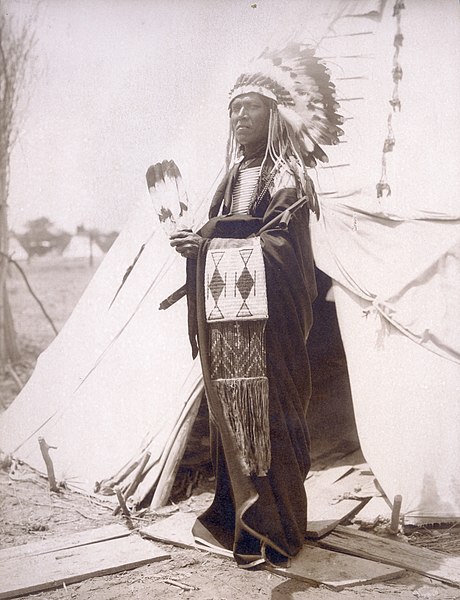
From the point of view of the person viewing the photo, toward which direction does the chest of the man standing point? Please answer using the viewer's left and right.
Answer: facing the viewer and to the left of the viewer

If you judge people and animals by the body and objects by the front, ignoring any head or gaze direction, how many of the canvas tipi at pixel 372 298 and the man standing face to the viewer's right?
0

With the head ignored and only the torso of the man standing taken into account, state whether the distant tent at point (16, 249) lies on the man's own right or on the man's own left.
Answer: on the man's own right

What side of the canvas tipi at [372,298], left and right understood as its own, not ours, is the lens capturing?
front

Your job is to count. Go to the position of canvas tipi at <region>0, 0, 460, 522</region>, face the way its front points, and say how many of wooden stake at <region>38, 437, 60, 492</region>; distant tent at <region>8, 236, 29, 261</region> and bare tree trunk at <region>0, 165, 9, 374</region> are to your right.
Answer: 3

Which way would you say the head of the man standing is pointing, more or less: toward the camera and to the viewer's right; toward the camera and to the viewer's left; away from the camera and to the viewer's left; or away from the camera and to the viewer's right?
toward the camera and to the viewer's left
